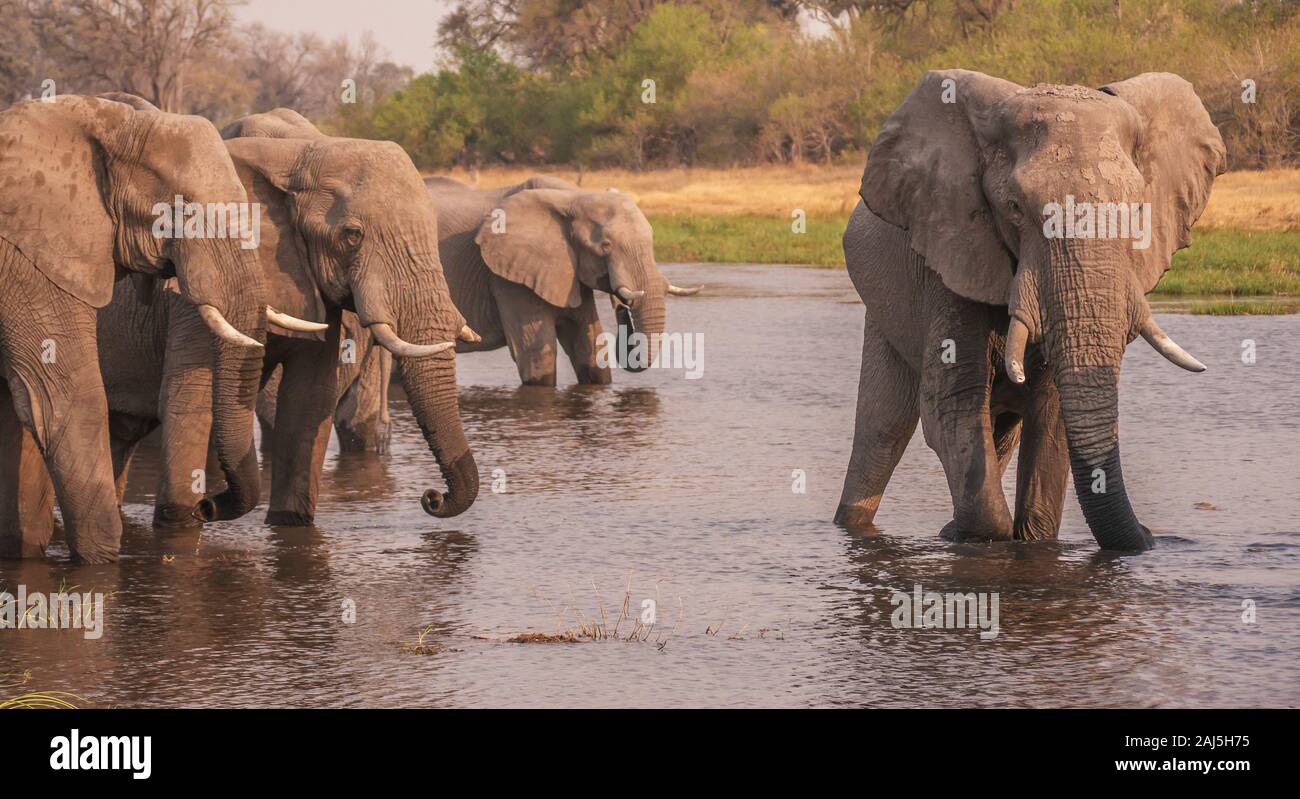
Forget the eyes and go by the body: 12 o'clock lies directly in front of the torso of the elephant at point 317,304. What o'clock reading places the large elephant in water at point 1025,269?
The large elephant in water is roughly at 11 o'clock from the elephant.

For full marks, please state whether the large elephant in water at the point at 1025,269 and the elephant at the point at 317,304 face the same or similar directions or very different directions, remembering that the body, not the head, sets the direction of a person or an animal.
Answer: same or similar directions

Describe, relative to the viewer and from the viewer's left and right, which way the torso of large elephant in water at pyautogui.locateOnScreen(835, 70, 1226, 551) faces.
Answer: facing the viewer and to the right of the viewer

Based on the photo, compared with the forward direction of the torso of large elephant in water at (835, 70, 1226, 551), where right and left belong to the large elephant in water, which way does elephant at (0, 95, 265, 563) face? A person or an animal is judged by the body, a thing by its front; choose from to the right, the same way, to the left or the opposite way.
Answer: to the left

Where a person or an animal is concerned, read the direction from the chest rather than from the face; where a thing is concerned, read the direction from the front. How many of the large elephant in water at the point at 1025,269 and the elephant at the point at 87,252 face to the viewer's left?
0

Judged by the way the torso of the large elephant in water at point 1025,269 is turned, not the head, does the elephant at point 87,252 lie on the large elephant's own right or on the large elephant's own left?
on the large elephant's own right

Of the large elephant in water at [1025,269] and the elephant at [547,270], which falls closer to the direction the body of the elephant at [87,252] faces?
the large elephant in water

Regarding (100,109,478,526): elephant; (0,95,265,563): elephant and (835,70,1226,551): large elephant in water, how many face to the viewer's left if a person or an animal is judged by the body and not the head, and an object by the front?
0

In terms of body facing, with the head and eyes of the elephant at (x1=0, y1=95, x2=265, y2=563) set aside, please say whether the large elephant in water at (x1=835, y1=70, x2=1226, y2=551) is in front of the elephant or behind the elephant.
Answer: in front

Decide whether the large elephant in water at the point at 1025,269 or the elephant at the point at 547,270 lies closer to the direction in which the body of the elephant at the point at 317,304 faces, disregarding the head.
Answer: the large elephant in water

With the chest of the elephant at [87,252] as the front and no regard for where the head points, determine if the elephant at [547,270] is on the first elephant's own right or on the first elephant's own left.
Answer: on the first elephant's own left

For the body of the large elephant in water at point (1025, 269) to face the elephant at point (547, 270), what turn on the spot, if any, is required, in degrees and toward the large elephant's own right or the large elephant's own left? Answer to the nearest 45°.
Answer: approximately 180°

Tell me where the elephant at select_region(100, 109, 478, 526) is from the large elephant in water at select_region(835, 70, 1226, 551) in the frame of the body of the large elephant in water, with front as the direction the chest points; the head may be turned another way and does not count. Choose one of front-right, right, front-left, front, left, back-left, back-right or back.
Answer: back-right

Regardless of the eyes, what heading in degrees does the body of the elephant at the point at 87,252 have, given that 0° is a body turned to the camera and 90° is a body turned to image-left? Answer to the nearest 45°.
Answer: approximately 270°

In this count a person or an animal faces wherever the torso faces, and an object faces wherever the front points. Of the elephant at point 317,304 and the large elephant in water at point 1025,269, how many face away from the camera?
0
